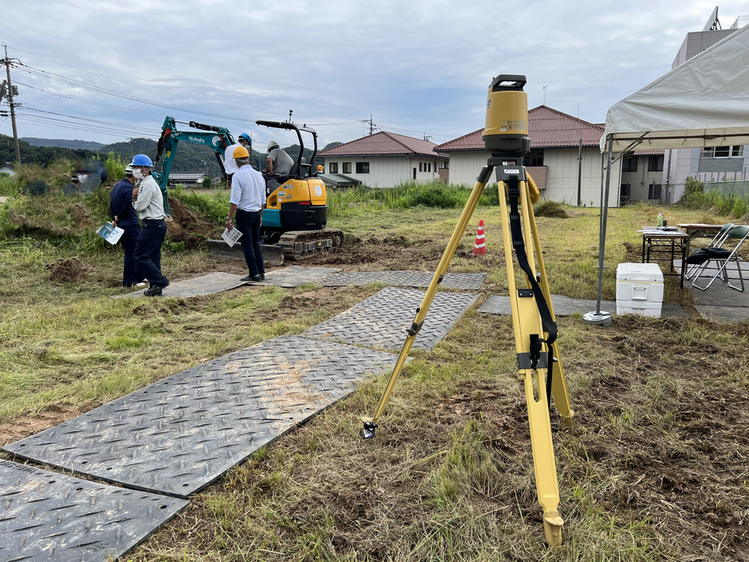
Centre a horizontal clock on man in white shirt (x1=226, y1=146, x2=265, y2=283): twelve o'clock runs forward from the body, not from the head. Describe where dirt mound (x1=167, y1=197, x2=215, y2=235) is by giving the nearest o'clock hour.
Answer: The dirt mound is roughly at 1 o'clock from the man in white shirt.

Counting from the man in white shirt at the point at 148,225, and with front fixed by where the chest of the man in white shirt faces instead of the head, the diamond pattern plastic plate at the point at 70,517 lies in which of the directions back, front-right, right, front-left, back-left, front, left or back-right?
left

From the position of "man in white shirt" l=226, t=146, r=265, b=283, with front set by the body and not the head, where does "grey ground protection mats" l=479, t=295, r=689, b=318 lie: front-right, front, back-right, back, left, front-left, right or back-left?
back

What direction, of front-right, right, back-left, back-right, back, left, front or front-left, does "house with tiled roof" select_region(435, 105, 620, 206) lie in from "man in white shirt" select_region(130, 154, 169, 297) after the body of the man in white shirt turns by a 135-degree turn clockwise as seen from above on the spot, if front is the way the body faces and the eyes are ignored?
front

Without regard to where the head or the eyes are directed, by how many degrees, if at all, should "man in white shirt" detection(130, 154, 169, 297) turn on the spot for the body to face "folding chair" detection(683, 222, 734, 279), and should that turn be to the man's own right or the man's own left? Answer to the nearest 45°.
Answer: approximately 180°

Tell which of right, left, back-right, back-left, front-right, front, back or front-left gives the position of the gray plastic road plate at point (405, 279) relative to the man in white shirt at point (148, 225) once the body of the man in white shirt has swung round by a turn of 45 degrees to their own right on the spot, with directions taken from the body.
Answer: back-right

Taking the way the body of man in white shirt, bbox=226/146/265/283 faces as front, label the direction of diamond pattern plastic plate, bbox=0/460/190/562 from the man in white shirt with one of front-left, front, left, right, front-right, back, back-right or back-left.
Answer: back-left

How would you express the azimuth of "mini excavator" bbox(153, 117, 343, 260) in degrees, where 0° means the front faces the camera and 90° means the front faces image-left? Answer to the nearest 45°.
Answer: approximately 135°

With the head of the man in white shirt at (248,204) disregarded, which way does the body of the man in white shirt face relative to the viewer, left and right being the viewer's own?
facing away from the viewer and to the left of the viewer
